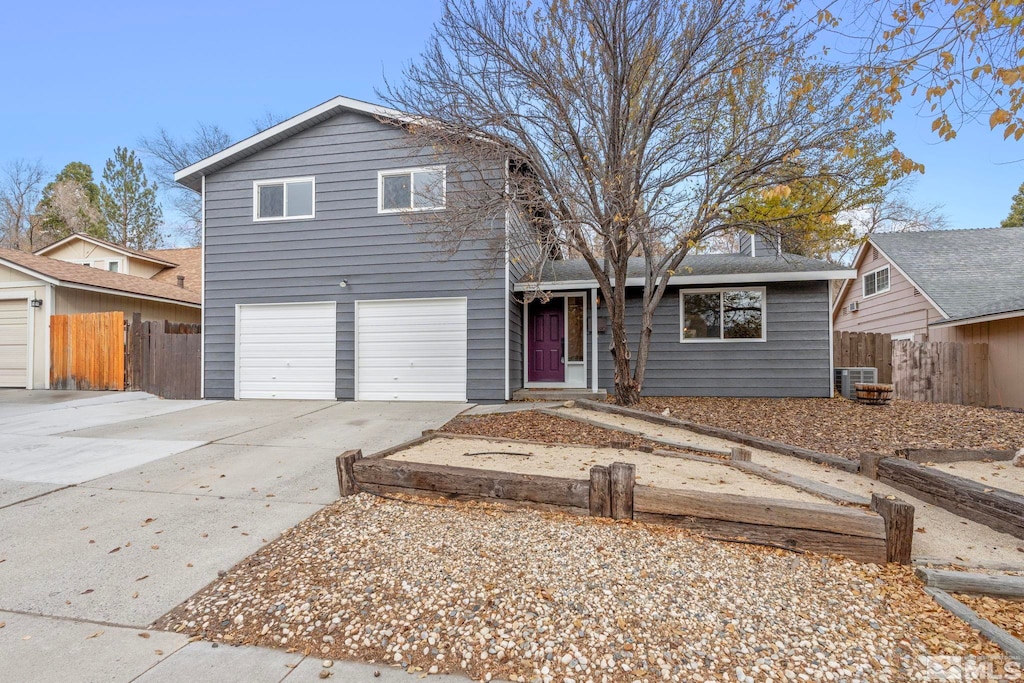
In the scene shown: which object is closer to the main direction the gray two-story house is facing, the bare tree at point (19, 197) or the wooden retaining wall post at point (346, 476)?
the wooden retaining wall post

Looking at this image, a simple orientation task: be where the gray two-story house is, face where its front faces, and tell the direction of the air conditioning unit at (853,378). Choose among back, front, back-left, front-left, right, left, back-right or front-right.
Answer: left

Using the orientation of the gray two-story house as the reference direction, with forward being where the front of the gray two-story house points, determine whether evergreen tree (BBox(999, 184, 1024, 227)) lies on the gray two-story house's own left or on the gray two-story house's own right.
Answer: on the gray two-story house's own left

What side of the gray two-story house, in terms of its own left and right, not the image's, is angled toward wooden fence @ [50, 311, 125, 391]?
right

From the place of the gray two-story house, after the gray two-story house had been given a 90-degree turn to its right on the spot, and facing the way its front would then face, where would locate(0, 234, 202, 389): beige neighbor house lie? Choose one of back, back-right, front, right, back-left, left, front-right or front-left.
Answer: front

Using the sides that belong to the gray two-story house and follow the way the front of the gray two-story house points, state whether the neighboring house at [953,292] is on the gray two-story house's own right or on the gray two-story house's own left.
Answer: on the gray two-story house's own left

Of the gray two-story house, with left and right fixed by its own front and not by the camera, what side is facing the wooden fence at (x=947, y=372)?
left

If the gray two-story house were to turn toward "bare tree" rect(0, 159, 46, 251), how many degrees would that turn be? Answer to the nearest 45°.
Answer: approximately 135° to its right

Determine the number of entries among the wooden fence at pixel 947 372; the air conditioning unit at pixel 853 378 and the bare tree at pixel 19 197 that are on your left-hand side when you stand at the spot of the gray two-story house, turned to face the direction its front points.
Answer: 2

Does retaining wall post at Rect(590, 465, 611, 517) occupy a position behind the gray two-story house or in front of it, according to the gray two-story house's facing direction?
in front

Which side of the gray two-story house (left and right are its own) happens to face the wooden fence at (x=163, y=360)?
right

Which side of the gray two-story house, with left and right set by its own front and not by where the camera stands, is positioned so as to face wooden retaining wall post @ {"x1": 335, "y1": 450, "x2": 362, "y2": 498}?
front

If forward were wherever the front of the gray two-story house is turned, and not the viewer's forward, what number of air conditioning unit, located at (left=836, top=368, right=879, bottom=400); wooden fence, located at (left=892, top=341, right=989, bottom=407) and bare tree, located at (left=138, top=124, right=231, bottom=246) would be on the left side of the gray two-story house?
2

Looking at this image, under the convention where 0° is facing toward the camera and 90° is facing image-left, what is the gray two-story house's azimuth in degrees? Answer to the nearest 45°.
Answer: approximately 0°

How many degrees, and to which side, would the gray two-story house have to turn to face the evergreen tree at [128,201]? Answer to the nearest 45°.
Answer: approximately 135° to its right
